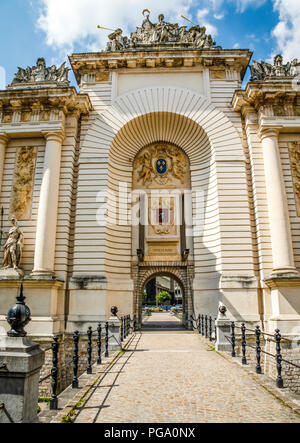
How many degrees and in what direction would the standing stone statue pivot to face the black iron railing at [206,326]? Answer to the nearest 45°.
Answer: approximately 90° to its left

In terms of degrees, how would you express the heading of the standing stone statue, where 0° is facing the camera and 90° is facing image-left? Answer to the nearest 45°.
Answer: approximately 0°

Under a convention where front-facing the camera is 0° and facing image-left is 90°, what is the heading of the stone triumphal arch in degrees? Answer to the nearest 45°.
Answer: approximately 0°
